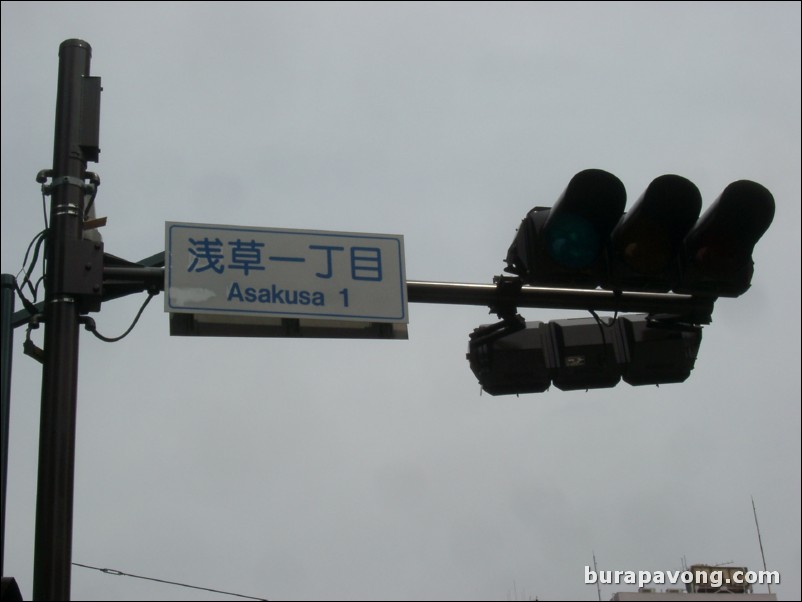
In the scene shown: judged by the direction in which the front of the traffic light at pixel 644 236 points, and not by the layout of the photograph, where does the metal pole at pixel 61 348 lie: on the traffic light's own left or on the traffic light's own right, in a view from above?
on the traffic light's own right

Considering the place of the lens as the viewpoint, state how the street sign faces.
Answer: facing the viewer

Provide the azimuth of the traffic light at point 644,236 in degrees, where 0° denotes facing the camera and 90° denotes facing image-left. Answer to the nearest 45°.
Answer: approximately 315°

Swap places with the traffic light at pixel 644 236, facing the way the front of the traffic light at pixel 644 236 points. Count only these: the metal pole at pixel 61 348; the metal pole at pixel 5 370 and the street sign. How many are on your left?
0

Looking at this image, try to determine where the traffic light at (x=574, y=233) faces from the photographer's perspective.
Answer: facing the viewer and to the right of the viewer

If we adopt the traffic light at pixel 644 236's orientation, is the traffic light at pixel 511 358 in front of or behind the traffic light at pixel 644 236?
behind

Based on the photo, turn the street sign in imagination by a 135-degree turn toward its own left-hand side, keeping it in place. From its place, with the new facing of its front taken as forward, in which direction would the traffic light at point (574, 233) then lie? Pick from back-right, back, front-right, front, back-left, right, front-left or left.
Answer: front-right

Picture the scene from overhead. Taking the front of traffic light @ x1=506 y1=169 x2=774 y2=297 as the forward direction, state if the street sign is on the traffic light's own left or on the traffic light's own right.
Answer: on the traffic light's own right

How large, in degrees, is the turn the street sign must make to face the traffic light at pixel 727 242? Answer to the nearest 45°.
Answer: approximately 90° to its left

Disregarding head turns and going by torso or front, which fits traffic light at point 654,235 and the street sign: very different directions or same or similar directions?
same or similar directions

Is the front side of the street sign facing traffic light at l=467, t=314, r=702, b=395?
no

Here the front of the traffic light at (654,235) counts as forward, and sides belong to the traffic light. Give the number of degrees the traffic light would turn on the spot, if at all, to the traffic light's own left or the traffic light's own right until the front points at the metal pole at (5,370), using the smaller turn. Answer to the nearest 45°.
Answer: approximately 135° to the traffic light's own right

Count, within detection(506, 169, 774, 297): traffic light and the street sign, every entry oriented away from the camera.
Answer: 0
